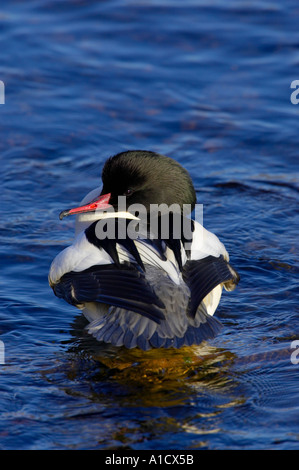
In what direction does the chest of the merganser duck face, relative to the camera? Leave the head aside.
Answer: away from the camera
